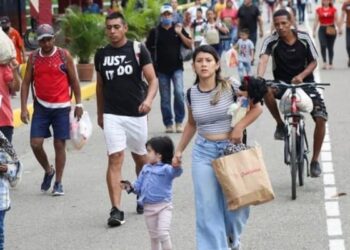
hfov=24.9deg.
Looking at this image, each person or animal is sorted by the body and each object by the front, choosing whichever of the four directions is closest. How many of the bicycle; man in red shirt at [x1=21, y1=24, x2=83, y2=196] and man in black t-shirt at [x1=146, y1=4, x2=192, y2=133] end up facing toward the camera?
3

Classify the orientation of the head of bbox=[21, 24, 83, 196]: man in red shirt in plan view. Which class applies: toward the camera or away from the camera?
toward the camera

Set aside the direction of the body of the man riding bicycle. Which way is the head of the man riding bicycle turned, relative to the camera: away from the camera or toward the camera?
toward the camera

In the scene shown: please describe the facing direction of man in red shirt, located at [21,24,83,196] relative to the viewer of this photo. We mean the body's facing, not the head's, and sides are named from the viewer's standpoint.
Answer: facing the viewer

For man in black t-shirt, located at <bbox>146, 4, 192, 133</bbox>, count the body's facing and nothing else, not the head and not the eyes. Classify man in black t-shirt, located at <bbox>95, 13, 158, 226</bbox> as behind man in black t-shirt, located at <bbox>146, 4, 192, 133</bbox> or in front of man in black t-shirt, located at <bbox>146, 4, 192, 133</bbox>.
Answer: in front

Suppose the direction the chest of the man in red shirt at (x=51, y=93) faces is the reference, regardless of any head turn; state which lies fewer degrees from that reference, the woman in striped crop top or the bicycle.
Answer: the woman in striped crop top

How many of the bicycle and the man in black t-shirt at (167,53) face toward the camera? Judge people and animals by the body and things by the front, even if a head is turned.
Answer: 2

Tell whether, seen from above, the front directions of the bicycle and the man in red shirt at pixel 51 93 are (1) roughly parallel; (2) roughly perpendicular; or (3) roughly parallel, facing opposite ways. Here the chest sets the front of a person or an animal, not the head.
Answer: roughly parallel

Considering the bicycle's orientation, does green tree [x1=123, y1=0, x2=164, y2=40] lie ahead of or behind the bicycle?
behind

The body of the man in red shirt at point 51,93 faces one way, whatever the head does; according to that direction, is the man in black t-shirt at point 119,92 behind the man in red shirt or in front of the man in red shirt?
in front

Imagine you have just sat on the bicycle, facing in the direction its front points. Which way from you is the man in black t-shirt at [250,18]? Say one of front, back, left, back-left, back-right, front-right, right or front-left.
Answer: back

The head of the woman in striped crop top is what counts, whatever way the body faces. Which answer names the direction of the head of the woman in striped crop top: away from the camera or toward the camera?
toward the camera
